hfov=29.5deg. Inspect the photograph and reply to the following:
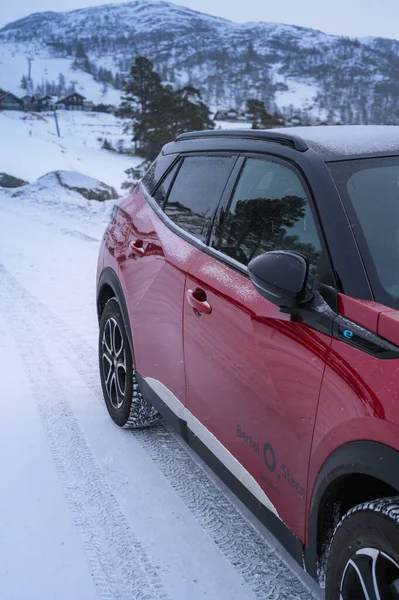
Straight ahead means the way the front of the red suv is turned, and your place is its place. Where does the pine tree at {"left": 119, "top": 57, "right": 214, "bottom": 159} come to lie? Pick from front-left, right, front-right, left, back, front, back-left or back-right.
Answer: back-left

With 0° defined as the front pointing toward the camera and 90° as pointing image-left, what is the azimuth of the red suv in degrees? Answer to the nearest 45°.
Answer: approximately 315°
